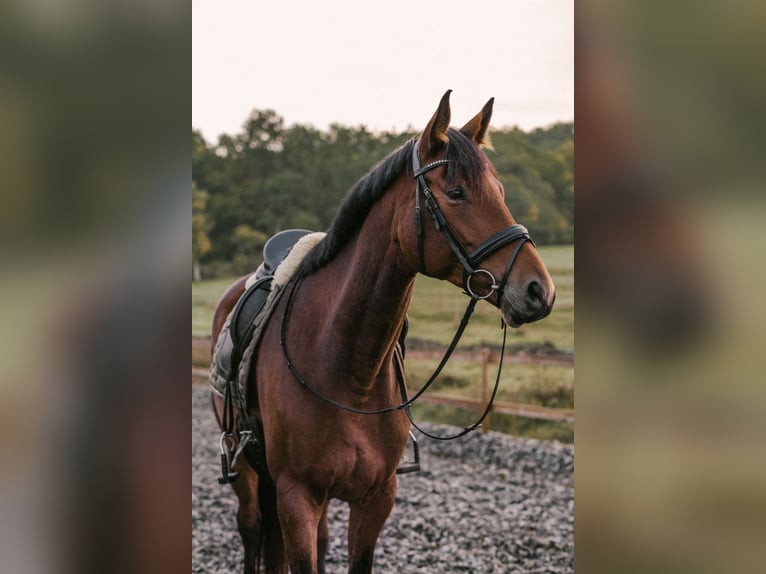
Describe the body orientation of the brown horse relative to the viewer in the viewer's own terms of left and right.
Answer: facing the viewer and to the right of the viewer

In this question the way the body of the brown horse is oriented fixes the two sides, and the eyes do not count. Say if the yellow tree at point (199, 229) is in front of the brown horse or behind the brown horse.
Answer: behind
